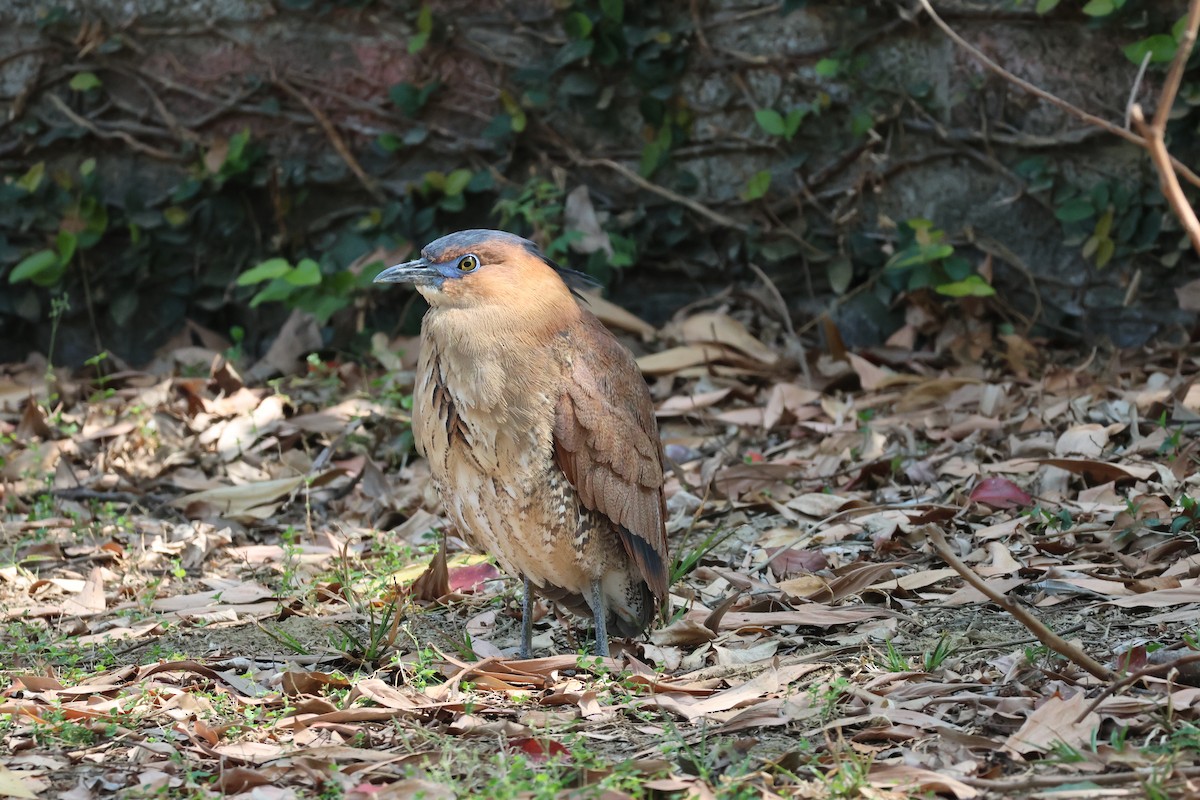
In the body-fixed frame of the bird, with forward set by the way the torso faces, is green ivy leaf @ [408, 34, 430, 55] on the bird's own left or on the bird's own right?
on the bird's own right

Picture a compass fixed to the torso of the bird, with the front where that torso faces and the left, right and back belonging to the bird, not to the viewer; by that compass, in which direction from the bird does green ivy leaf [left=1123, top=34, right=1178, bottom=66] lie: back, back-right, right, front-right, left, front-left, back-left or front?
back

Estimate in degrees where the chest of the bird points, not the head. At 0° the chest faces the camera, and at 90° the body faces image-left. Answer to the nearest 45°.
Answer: approximately 45°

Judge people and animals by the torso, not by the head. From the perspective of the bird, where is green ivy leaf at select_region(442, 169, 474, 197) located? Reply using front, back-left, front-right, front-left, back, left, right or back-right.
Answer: back-right

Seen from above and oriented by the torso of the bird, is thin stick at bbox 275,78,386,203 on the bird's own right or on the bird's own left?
on the bird's own right

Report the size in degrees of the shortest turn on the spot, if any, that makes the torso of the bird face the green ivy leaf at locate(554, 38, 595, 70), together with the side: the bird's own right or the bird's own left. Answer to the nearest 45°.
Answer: approximately 135° to the bird's own right

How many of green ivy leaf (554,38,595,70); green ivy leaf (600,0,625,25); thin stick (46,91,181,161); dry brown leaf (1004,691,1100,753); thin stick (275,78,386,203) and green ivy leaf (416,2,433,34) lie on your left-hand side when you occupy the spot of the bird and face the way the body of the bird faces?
1

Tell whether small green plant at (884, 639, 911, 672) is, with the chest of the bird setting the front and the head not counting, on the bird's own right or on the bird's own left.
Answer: on the bird's own left

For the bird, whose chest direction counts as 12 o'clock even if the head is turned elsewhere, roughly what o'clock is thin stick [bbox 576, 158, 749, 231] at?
The thin stick is roughly at 5 o'clock from the bird.

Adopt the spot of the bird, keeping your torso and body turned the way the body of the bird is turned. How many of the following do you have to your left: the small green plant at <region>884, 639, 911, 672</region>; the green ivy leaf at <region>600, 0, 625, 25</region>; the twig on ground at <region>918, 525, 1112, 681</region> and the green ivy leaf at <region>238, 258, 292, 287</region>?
2

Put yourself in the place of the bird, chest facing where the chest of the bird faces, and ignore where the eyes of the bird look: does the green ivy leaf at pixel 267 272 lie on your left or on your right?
on your right

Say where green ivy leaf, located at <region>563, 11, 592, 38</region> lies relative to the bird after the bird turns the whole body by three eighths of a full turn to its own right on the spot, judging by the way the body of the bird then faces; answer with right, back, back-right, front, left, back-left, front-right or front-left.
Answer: front
